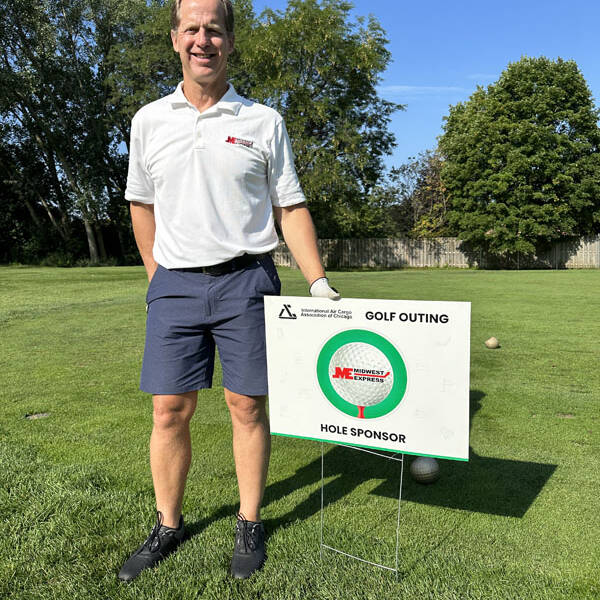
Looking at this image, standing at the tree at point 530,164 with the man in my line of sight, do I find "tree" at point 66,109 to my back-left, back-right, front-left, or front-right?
front-right

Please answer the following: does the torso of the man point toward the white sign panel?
no

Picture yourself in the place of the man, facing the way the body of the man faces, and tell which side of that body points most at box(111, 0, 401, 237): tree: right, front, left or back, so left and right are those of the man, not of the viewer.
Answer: back

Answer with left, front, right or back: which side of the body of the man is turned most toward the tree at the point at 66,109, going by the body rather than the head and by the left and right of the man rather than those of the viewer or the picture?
back

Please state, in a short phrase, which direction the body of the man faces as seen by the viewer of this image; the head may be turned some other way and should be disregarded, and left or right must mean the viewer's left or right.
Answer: facing the viewer

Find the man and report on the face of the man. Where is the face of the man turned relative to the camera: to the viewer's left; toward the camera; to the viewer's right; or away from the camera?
toward the camera

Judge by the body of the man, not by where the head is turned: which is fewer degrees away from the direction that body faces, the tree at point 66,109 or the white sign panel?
the white sign panel

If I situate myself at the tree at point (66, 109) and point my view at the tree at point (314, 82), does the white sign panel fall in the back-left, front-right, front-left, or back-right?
front-right

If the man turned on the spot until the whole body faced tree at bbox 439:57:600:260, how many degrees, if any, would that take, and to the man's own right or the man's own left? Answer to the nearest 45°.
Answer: approximately 135° to the man's own left

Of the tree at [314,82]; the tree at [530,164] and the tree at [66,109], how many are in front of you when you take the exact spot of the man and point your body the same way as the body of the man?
0

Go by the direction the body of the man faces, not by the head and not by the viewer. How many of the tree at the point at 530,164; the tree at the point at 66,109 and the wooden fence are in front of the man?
0

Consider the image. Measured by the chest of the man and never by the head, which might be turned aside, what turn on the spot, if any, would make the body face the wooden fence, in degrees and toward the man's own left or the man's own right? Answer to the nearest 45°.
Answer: approximately 180°

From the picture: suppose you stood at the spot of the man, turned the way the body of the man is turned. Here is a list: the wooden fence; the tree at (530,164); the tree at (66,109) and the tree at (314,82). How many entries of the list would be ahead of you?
0
